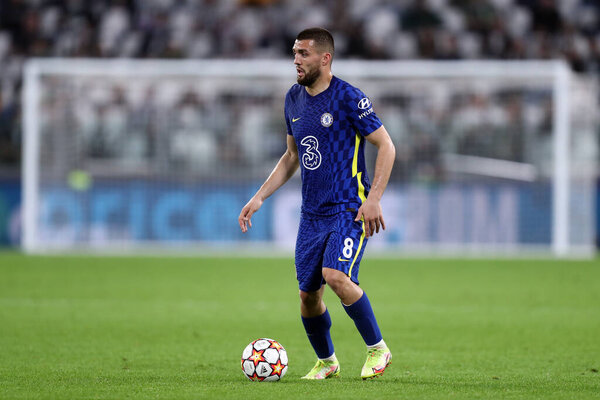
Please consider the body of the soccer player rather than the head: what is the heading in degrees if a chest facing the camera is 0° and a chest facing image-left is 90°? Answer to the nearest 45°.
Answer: approximately 45°
